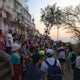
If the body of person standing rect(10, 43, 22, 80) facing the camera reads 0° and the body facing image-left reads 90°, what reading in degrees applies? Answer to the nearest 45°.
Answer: approximately 225°
